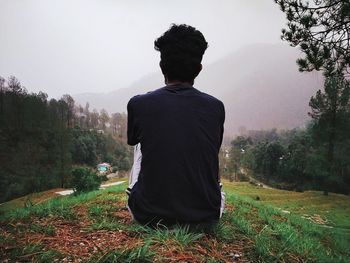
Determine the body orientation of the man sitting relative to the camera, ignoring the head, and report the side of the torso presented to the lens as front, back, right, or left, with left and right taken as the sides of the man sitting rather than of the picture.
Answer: back

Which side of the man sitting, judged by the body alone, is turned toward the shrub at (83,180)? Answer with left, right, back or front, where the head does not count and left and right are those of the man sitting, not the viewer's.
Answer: front

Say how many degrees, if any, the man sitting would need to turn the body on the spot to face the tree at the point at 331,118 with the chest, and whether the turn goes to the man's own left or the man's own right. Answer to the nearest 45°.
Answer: approximately 45° to the man's own right

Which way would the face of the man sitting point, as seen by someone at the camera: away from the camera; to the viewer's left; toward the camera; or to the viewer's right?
away from the camera
